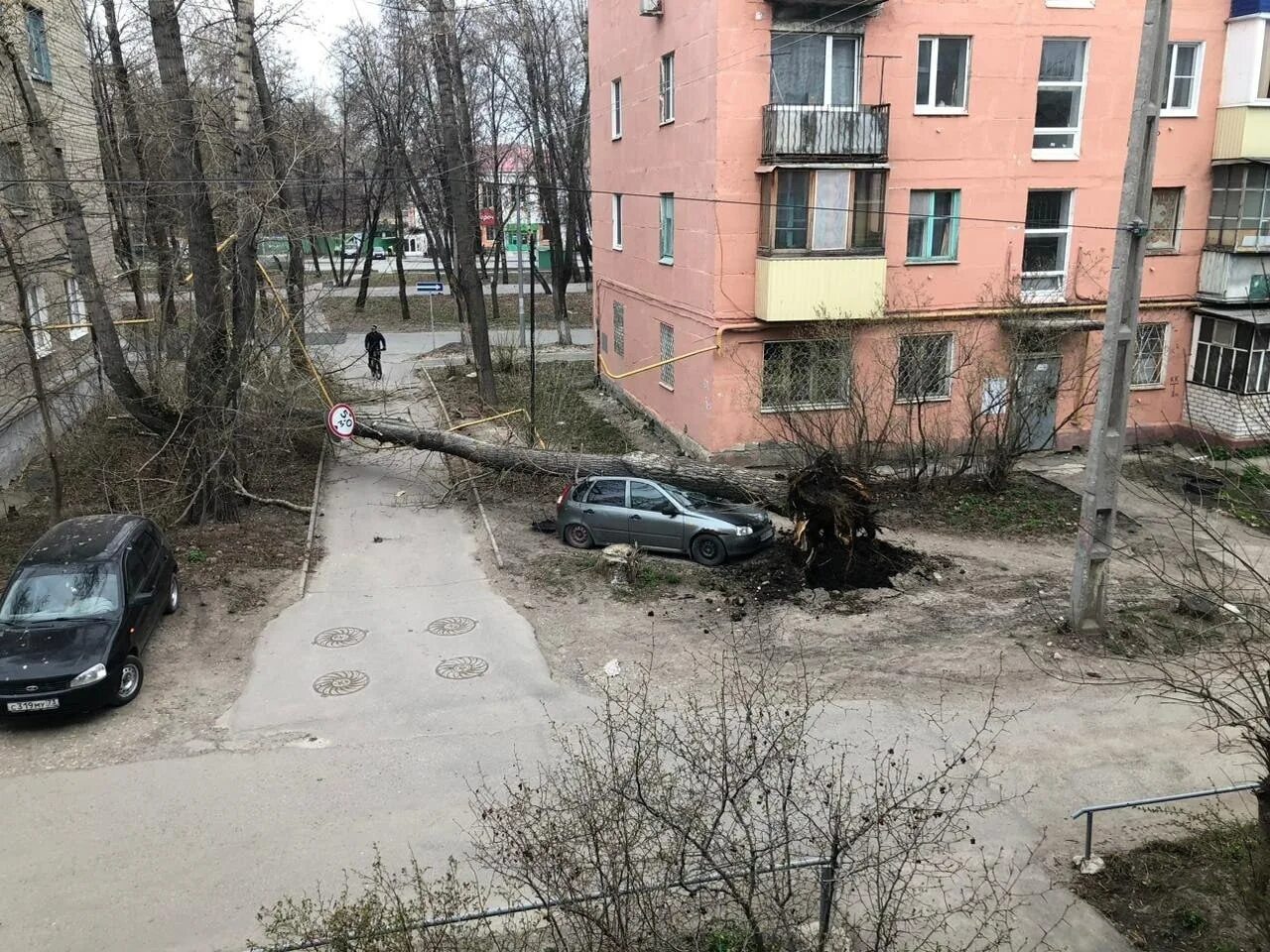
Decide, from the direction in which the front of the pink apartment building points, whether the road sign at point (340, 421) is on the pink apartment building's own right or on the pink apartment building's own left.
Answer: on the pink apartment building's own right

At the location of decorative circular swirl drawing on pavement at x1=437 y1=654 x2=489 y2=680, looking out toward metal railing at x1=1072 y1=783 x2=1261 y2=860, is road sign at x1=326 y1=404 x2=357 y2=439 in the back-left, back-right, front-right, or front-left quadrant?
back-left

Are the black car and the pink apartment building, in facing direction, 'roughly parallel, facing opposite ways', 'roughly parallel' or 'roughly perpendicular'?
roughly parallel

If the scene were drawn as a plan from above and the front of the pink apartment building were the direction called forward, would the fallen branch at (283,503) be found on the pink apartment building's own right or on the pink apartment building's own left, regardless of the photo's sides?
on the pink apartment building's own right

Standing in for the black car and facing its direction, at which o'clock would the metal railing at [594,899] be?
The metal railing is roughly at 10 o'clock from the black car.

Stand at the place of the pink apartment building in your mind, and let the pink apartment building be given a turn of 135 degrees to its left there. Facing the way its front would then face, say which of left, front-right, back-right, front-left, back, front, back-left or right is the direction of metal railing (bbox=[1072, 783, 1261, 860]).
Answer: back-right

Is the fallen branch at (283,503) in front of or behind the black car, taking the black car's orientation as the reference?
behind

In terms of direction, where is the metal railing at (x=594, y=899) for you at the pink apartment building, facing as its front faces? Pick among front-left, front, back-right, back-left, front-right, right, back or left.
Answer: front

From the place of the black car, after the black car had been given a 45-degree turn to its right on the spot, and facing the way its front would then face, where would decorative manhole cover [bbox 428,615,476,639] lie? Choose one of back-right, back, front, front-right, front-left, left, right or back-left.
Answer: back

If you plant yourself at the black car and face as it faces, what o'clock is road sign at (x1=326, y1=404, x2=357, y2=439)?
The road sign is roughly at 6 o'clock from the black car.

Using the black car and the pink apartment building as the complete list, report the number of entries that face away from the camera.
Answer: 0

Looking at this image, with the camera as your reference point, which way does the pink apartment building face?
facing the viewer

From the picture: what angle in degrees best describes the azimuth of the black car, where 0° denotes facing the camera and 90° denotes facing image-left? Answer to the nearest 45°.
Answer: approximately 45°

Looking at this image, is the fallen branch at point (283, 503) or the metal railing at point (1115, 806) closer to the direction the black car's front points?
the metal railing
